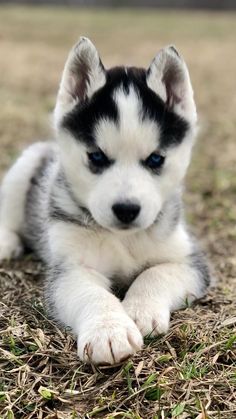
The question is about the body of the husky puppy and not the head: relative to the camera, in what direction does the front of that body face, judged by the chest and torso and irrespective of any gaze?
toward the camera
